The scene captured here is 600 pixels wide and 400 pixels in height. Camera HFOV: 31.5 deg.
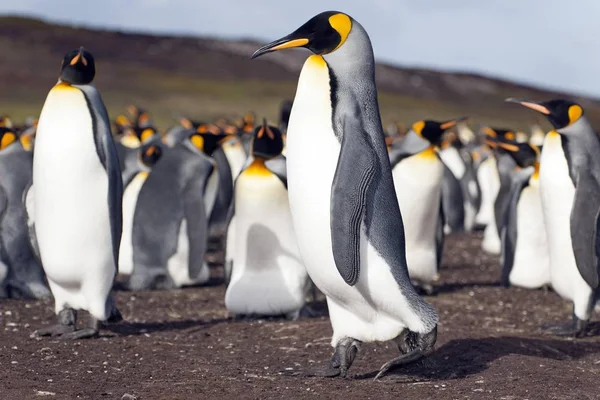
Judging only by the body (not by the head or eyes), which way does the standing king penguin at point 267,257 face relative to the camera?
toward the camera

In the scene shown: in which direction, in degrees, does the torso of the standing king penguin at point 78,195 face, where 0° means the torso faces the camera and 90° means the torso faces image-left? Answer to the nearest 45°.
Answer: approximately 45°

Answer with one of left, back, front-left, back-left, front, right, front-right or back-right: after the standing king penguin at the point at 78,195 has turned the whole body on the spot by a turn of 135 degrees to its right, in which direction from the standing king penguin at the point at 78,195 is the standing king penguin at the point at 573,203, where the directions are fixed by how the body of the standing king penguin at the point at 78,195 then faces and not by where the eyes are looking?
right

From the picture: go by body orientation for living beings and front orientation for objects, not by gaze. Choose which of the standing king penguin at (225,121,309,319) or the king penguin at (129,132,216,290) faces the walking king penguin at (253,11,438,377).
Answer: the standing king penguin at (225,121,309,319)

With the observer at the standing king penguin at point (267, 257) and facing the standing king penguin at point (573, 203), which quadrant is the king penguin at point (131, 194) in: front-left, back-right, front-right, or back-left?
back-left

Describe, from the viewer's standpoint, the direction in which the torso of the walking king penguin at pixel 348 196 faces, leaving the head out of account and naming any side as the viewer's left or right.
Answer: facing to the left of the viewer

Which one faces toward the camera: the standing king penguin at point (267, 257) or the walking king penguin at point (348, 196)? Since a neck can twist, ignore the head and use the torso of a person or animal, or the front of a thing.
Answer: the standing king penguin at point (267, 257)

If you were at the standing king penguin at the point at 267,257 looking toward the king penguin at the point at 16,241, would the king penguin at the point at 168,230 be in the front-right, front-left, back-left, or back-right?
front-right

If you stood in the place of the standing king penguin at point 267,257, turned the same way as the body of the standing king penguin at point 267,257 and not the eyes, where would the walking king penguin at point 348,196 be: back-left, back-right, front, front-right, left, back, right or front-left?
front
